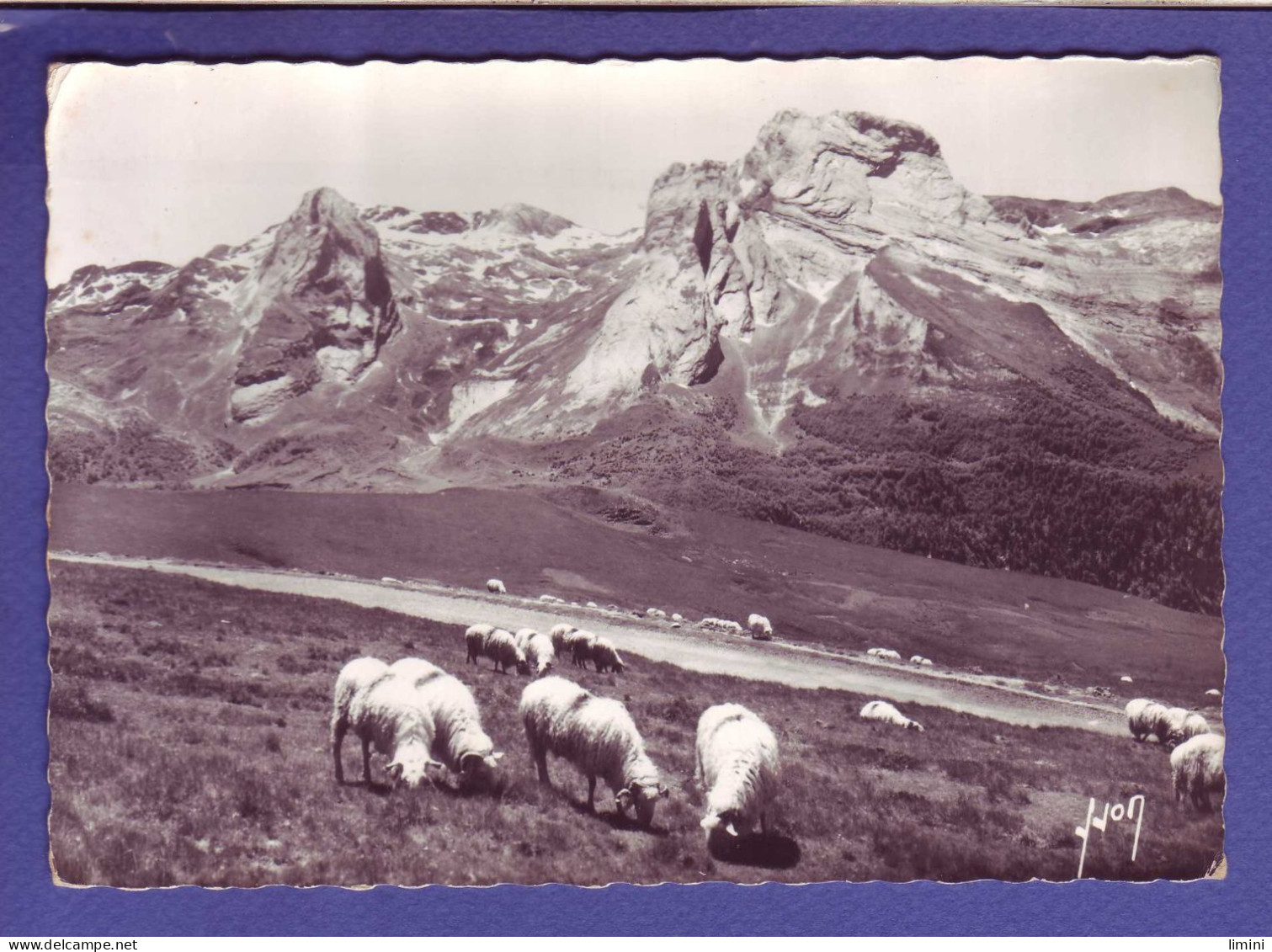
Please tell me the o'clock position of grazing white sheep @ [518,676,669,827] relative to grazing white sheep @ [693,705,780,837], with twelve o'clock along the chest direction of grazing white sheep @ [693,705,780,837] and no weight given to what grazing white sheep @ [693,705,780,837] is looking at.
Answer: grazing white sheep @ [518,676,669,827] is roughly at 3 o'clock from grazing white sheep @ [693,705,780,837].

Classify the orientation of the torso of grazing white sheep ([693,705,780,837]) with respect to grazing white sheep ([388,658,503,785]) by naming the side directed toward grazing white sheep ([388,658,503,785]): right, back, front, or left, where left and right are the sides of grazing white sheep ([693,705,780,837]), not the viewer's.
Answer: right

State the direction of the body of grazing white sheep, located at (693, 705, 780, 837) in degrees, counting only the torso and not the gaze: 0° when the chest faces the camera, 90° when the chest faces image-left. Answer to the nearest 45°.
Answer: approximately 0°
